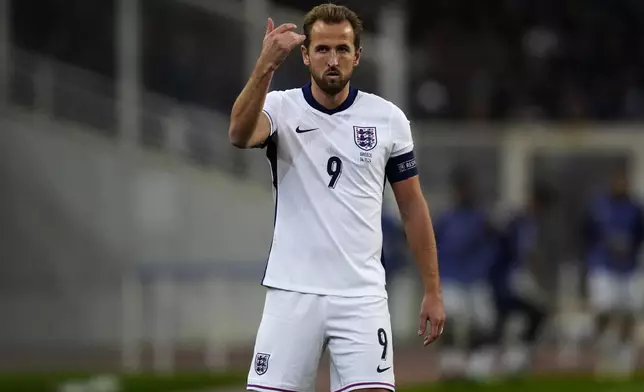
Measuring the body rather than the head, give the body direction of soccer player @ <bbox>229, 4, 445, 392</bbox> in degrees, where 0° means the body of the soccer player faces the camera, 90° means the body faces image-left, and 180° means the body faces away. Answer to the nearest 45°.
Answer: approximately 0°
